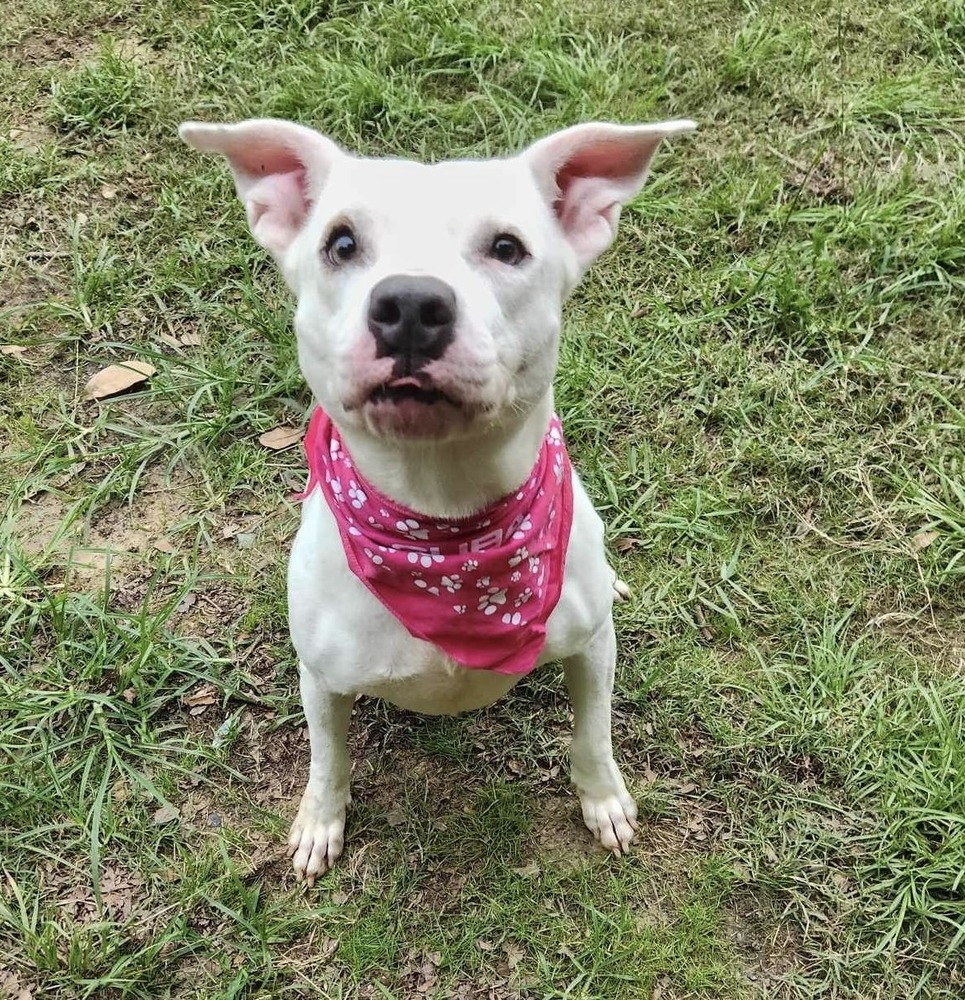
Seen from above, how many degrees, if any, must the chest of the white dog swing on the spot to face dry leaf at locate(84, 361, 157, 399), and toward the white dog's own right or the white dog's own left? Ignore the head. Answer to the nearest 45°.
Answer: approximately 135° to the white dog's own right

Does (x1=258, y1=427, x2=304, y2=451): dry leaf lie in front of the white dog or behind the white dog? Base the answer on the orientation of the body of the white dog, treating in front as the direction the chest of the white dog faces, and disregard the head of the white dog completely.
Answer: behind

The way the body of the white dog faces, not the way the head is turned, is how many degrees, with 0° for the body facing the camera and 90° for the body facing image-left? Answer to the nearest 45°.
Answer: approximately 0°
